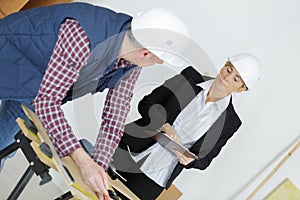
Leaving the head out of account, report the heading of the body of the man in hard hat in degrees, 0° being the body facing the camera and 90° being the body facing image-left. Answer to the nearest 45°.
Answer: approximately 270°

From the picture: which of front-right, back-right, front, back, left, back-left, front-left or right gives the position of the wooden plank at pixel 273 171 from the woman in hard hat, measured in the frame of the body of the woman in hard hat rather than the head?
back-left

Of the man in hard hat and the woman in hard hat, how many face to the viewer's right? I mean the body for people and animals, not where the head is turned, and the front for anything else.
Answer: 1
